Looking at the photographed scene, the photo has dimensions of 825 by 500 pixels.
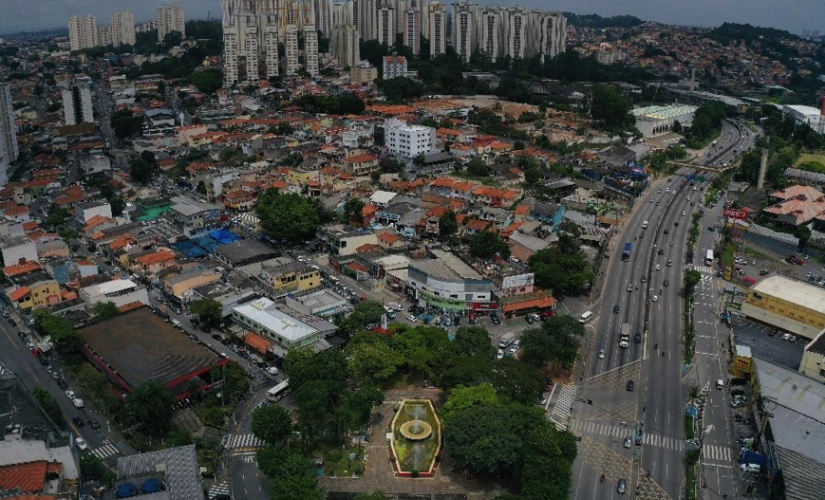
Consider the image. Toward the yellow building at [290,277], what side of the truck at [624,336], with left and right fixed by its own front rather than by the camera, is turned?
right

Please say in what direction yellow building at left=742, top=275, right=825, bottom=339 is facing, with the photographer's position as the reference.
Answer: facing the viewer and to the left of the viewer

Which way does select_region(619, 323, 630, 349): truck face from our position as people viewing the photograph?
facing the viewer

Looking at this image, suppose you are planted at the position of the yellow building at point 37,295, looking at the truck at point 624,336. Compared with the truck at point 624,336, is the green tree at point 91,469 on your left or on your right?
right

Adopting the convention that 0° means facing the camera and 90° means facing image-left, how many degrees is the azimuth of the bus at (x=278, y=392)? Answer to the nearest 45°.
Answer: approximately 45°

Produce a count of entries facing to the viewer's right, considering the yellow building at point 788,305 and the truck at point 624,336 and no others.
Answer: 0

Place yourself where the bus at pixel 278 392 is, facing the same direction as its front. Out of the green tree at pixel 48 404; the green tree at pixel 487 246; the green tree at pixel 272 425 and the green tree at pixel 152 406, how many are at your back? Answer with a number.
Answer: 1

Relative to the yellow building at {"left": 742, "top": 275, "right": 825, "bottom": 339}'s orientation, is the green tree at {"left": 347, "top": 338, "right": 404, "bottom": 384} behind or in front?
in front

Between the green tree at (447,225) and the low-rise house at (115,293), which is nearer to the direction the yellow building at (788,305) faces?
the low-rise house

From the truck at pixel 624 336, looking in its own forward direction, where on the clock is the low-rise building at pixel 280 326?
The low-rise building is roughly at 2 o'clock from the truck.

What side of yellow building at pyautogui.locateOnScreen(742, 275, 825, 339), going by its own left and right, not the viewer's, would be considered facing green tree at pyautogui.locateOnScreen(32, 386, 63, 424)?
front

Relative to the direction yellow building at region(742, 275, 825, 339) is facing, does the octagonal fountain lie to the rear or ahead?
ahead

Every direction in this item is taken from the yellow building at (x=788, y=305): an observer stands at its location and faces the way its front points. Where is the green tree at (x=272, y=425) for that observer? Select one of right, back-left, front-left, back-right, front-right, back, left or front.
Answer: front

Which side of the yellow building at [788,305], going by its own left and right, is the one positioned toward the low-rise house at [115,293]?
front
